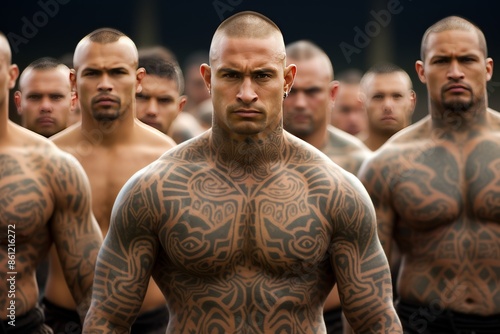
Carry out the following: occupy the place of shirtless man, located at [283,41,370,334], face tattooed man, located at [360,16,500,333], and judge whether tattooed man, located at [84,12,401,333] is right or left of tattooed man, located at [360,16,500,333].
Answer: right

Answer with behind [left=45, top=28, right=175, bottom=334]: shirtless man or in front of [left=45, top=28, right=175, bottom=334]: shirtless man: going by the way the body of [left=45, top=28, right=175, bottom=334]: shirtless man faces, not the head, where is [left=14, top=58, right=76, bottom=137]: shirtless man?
behind

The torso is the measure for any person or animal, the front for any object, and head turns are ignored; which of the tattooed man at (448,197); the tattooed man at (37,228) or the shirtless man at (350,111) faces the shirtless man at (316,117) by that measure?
the shirtless man at (350,111)

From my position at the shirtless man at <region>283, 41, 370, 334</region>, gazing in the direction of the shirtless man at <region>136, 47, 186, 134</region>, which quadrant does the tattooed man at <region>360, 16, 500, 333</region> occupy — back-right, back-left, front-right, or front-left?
back-left

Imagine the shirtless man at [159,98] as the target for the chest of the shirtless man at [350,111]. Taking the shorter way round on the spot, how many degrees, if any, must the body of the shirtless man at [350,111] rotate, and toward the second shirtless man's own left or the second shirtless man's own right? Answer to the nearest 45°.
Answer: approximately 45° to the second shirtless man's own right

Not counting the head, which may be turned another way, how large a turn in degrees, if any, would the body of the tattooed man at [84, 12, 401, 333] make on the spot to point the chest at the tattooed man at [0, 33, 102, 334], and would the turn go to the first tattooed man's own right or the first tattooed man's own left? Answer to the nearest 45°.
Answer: approximately 135° to the first tattooed man's own right

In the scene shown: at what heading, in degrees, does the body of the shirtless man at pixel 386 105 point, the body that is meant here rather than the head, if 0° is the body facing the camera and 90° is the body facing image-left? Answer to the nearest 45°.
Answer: approximately 0°

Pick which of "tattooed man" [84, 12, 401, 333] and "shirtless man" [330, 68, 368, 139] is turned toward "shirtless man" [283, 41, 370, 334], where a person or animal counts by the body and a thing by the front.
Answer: "shirtless man" [330, 68, 368, 139]
